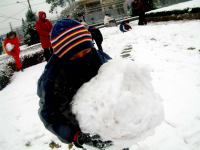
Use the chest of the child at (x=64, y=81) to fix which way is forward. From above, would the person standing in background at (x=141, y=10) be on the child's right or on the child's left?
on the child's left
